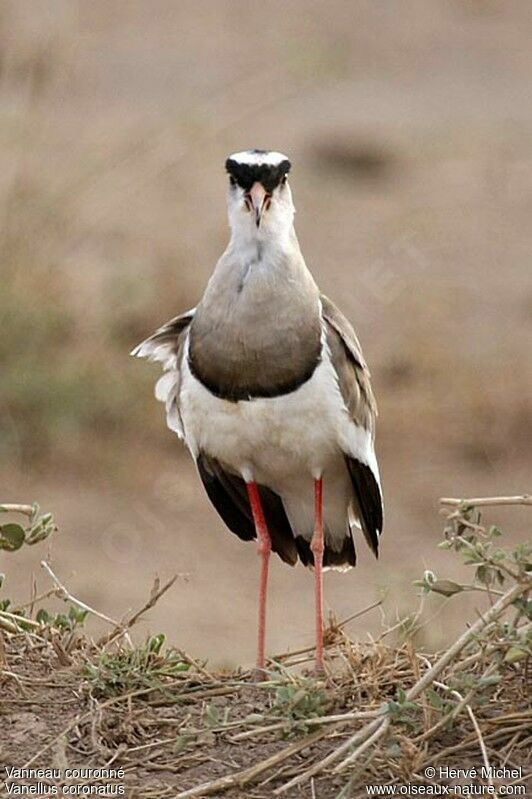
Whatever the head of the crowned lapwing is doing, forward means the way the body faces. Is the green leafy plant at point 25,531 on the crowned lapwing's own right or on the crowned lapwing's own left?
on the crowned lapwing's own right

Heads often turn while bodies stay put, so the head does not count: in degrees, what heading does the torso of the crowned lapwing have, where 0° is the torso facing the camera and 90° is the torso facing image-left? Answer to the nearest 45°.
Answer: approximately 0°

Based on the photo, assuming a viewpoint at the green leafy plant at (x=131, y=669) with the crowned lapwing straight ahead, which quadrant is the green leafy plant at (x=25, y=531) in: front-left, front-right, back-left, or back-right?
back-left

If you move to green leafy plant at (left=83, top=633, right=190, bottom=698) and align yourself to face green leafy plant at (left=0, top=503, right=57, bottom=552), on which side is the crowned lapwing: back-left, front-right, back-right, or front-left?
back-right
